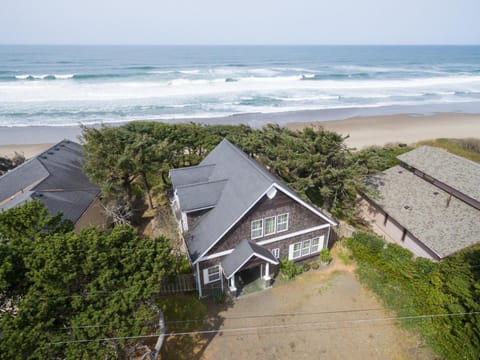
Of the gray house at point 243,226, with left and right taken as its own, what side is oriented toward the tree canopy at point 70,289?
right

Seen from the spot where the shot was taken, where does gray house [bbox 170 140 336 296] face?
facing the viewer and to the right of the viewer

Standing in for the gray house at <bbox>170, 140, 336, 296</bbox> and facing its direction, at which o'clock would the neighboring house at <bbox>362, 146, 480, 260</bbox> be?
The neighboring house is roughly at 10 o'clock from the gray house.

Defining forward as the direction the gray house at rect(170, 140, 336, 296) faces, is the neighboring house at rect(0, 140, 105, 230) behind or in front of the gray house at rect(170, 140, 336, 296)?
behind

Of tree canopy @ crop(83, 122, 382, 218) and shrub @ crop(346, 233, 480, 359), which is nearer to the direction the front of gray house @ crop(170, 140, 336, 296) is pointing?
the shrub

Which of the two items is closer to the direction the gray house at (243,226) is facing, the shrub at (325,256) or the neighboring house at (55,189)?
the shrub

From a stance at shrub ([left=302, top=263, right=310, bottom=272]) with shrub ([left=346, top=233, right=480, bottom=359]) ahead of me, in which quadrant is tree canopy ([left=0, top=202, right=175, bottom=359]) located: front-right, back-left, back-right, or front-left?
back-right

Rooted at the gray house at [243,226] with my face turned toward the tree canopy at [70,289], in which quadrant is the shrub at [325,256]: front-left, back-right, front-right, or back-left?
back-left

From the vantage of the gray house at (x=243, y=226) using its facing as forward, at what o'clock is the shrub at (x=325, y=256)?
The shrub is roughly at 10 o'clock from the gray house.

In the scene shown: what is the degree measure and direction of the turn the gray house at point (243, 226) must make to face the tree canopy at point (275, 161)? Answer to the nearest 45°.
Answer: approximately 135° to its left
